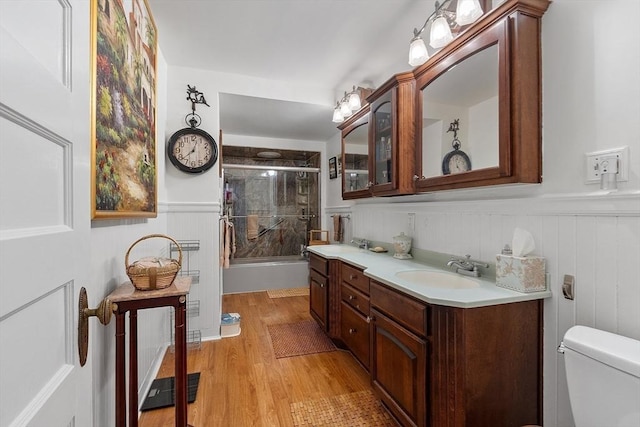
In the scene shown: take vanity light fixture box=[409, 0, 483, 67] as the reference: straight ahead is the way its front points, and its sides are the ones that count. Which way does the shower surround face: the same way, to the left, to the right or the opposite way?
to the left

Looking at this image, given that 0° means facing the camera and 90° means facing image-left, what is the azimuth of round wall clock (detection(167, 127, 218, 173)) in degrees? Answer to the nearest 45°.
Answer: approximately 0°

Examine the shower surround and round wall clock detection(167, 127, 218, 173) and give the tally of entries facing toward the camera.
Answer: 2

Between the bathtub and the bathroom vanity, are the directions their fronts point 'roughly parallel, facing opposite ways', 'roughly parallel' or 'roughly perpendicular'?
roughly perpendicular

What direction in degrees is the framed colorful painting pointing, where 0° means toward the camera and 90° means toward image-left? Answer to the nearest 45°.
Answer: approximately 315°

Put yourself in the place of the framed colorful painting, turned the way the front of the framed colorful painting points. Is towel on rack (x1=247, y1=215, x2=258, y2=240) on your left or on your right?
on your left

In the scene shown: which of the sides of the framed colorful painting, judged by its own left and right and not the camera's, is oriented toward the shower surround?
left
